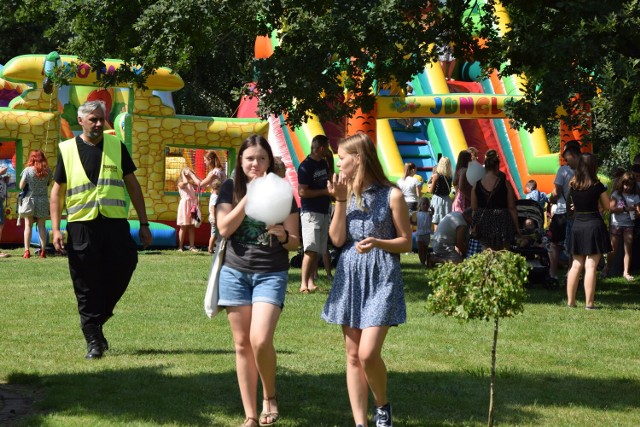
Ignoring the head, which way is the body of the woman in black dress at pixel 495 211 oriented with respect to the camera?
away from the camera

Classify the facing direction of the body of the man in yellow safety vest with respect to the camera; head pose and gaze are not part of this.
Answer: toward the camera

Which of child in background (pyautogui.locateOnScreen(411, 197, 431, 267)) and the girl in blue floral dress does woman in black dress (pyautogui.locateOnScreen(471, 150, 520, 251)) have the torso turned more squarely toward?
the child in background

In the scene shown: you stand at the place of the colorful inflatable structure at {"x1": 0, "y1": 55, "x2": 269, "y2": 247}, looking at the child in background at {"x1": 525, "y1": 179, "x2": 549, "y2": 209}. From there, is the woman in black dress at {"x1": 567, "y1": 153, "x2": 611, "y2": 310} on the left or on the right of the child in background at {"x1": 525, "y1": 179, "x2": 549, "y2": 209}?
right

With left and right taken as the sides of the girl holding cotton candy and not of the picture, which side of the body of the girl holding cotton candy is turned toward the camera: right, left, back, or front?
front

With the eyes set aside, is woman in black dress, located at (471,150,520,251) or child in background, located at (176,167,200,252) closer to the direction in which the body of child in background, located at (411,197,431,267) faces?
the woman in black dress

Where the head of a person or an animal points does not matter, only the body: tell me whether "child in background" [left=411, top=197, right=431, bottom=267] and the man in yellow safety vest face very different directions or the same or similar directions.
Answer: same or similar directions

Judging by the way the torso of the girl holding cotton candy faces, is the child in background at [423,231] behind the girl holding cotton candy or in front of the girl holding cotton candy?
behind

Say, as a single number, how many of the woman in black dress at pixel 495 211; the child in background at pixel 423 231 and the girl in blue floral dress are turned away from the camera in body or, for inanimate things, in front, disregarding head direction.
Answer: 1

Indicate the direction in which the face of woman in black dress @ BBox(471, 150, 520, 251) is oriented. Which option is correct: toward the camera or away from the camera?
away from the camera

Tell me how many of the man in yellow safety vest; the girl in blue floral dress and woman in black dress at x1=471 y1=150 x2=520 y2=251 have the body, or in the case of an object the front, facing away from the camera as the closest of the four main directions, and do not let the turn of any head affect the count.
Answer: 1

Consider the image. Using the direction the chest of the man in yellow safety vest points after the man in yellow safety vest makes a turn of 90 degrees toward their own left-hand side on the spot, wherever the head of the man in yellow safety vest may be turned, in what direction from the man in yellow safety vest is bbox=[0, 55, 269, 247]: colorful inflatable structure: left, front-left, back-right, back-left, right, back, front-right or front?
left

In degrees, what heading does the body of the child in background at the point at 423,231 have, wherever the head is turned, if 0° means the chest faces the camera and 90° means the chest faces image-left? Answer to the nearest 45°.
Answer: approximately 0°
